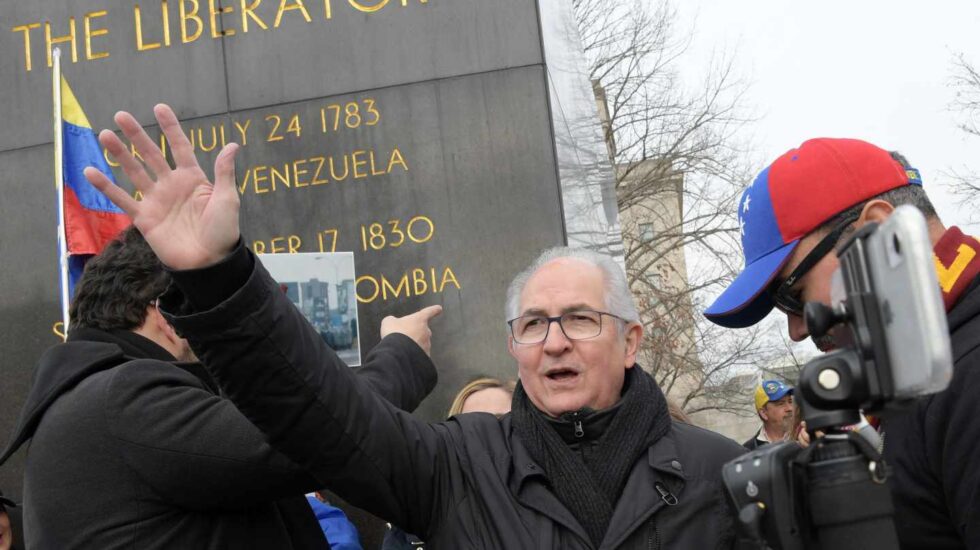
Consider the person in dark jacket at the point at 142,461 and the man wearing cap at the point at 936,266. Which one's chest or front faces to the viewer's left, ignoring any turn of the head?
the man wearing cap

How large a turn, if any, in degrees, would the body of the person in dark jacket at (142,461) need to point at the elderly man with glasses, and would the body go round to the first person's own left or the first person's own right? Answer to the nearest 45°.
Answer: approximately 90° to the first person's own right

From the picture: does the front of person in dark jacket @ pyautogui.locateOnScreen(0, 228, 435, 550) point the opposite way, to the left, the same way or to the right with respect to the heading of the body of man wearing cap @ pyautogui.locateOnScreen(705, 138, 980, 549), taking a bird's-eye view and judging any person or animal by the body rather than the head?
to the right

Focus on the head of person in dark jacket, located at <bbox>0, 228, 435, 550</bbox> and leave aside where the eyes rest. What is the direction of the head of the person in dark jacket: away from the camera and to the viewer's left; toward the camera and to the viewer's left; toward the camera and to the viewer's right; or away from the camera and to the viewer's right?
away from the camera and to the viewer's right

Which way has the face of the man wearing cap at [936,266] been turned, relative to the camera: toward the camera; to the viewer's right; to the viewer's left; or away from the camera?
to the viewer's left

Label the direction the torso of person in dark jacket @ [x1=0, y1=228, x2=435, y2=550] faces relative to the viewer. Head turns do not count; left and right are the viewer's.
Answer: facing away from the viewer and to the right of the viewer

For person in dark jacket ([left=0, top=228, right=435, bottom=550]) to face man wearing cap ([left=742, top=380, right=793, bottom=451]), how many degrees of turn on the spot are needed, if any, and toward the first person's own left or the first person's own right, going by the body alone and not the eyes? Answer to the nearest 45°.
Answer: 0° — they already face them

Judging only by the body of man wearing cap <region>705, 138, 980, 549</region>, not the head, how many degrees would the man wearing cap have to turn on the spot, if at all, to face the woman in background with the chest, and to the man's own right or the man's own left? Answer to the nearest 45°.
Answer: approximately 45° to the man's own right

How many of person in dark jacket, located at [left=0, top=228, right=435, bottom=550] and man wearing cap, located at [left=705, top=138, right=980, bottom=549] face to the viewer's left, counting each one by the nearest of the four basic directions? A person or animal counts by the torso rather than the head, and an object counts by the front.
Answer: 1

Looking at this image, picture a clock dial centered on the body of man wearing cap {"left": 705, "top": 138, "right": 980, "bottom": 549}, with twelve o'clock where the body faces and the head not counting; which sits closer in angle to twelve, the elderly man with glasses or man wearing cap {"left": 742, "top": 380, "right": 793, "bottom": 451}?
the elderly man with glasses

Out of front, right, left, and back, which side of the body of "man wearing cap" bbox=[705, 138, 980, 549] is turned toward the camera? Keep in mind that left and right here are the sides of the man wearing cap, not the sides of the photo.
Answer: left
